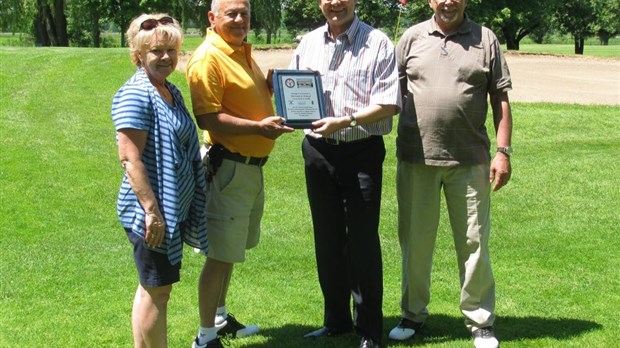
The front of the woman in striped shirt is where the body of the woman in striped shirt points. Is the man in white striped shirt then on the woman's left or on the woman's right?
on the woman's left

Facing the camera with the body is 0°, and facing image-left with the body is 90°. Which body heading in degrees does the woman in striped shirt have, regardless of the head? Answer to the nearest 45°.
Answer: approximately 315°

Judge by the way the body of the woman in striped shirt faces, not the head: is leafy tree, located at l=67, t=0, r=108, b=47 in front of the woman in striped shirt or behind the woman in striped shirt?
behind

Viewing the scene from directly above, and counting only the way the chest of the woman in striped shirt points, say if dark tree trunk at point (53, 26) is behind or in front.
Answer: behind

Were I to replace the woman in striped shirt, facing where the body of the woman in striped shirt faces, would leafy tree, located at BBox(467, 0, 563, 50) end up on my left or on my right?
on my left

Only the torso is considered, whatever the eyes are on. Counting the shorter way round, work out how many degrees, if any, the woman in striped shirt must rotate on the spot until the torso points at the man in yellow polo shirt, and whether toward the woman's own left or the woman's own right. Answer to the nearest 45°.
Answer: approximately 90° to the woman's own left

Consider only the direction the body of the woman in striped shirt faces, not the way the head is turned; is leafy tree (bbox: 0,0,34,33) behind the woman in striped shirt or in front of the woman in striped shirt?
behind
